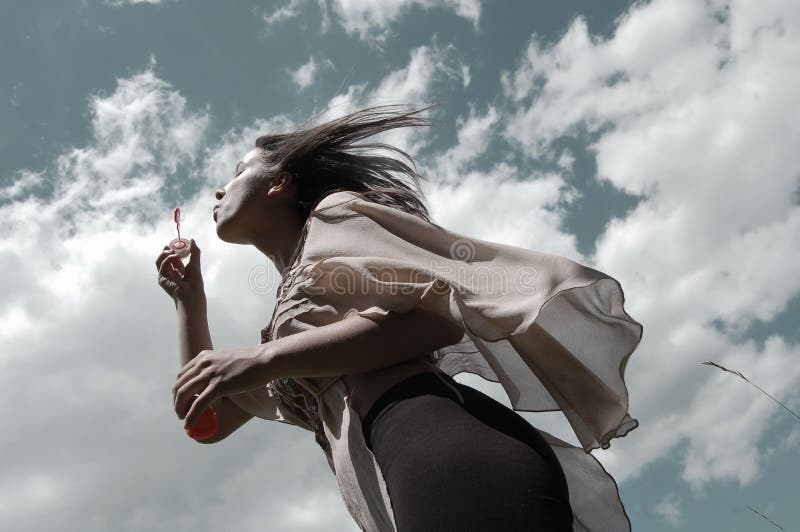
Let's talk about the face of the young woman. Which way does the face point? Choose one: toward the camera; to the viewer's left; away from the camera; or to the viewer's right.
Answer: to the viewer's left

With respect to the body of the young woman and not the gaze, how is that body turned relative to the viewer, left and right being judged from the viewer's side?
facing to the left of the viewer
